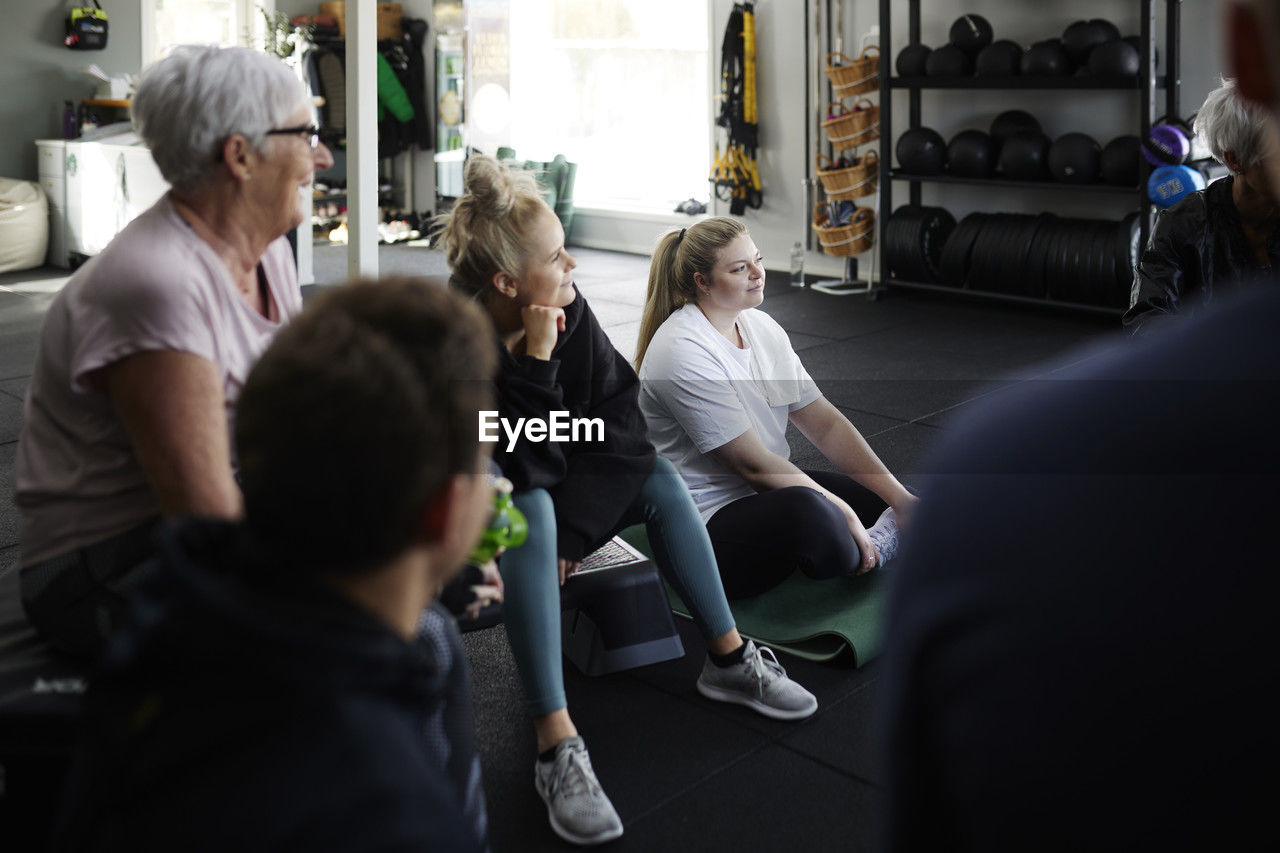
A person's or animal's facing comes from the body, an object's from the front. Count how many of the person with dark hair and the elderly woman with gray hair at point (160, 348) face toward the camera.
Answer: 0

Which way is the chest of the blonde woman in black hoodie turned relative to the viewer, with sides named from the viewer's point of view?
facing the viewer and to the right of the viewer

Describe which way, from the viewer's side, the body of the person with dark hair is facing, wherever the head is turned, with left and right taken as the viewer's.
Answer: facing away from the viewer and to the right of the viewer

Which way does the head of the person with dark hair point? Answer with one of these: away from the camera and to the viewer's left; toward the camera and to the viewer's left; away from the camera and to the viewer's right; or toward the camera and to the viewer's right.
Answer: away from the camera and to the viewer's right

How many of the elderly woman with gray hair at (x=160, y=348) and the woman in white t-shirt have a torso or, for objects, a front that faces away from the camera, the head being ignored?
0

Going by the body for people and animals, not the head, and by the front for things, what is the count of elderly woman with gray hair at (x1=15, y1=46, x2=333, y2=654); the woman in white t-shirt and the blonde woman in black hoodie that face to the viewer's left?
0

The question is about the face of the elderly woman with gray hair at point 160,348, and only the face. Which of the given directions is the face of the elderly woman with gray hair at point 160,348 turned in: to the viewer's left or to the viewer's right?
to the viewer's right

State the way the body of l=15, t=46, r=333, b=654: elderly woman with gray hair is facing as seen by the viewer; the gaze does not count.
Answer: to the viewer's right

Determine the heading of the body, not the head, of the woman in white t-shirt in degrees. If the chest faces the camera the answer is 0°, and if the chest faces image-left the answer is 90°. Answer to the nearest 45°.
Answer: approximately 315°

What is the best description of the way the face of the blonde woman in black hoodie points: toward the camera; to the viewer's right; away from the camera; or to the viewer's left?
to the viewer's right
